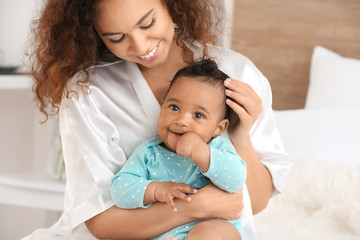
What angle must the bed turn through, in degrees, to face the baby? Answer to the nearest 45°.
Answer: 0° — it already faces them

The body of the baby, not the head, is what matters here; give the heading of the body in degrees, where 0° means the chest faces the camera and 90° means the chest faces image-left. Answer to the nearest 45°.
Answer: approximately 0°

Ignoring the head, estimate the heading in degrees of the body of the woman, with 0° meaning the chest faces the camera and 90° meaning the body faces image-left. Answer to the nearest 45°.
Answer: approximately 0°

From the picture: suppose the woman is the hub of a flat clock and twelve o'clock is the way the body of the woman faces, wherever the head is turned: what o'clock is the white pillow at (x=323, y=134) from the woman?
The white pillow is roughly at 8 o'clock from the woman.

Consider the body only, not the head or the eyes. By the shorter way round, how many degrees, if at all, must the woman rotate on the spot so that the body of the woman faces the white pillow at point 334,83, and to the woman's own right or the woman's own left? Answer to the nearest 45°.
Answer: approximately 135° to the woman's own left

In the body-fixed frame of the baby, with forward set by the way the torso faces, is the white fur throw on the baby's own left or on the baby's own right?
on the baby's own left

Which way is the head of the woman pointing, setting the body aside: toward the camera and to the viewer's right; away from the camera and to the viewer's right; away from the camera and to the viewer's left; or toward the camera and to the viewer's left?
toward the camera and to the viewer's right
